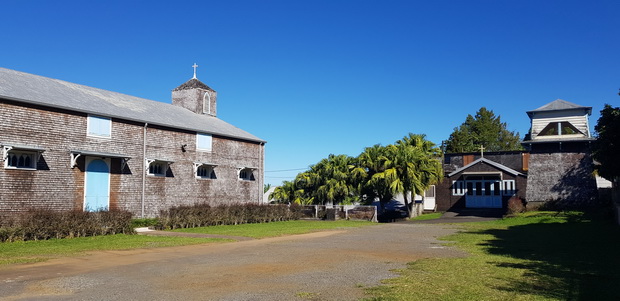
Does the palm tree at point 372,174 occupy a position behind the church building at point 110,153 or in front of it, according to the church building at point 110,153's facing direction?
in front

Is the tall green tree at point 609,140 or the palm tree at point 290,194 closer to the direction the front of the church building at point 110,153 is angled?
the tall green tree

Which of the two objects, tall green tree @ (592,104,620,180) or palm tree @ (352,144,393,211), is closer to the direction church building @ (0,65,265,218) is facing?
the tall green tree

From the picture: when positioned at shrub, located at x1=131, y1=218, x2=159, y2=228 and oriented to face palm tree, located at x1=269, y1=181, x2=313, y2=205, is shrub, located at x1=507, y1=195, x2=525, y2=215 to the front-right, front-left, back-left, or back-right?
front-right

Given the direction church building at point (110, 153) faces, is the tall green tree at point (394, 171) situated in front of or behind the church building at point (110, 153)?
in front
